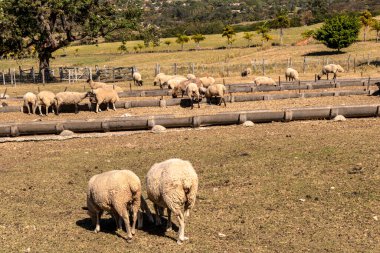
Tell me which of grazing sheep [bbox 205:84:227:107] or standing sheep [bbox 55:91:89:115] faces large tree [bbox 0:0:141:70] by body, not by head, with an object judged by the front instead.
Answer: grazing sheep [bbox 205:84:227:107]

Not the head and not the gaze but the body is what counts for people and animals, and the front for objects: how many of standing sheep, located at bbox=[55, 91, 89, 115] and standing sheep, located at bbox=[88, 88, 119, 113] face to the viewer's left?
1

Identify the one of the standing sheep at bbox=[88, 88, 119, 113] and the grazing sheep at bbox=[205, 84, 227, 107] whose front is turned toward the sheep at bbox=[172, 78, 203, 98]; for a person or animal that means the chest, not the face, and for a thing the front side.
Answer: the grazing sheep at bbox=[205, 84, 227, 107]

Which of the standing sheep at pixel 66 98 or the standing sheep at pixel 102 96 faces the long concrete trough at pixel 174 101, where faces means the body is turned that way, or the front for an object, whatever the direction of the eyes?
the standing sheep at pixel 66 98

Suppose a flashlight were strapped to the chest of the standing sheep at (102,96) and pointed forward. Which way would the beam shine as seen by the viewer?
to the viewer's left

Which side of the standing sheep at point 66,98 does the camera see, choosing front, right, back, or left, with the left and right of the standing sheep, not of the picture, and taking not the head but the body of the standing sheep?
right
